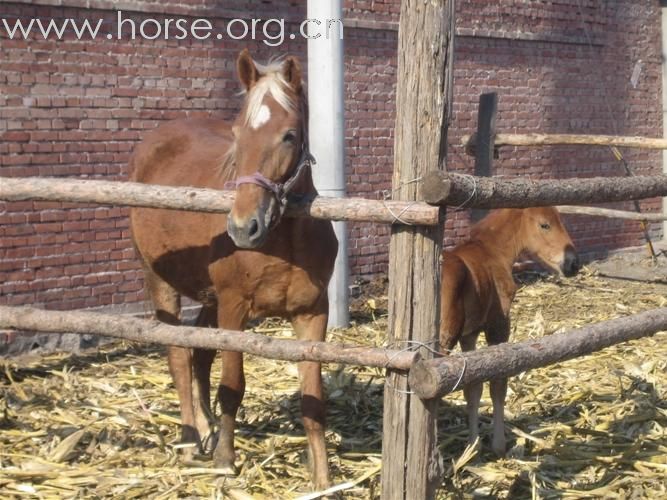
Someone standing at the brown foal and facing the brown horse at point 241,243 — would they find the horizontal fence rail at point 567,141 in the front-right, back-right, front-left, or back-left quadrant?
back-right

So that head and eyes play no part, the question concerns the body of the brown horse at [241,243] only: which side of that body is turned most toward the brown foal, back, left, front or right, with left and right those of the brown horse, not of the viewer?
left

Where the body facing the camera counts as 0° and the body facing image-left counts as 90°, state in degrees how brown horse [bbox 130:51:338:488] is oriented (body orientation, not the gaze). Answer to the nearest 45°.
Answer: approximately 315°

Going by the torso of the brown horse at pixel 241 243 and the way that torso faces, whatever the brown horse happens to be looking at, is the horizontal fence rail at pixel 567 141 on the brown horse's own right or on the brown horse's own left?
on the brown horse's own left

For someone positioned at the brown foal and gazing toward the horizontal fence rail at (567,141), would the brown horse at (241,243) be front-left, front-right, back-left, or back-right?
back-left

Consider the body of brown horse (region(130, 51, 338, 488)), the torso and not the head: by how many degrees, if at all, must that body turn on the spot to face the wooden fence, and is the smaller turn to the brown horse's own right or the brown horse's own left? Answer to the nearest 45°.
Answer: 0° — it already faces it

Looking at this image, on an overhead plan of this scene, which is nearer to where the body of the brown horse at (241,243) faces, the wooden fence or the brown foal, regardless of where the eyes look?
the wooden fence
